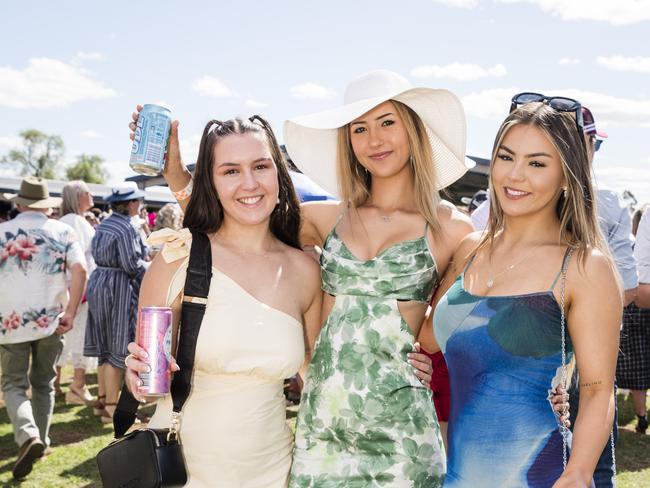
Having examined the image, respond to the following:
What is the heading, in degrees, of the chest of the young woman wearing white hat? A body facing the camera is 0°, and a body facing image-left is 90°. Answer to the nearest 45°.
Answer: approximately 0°
